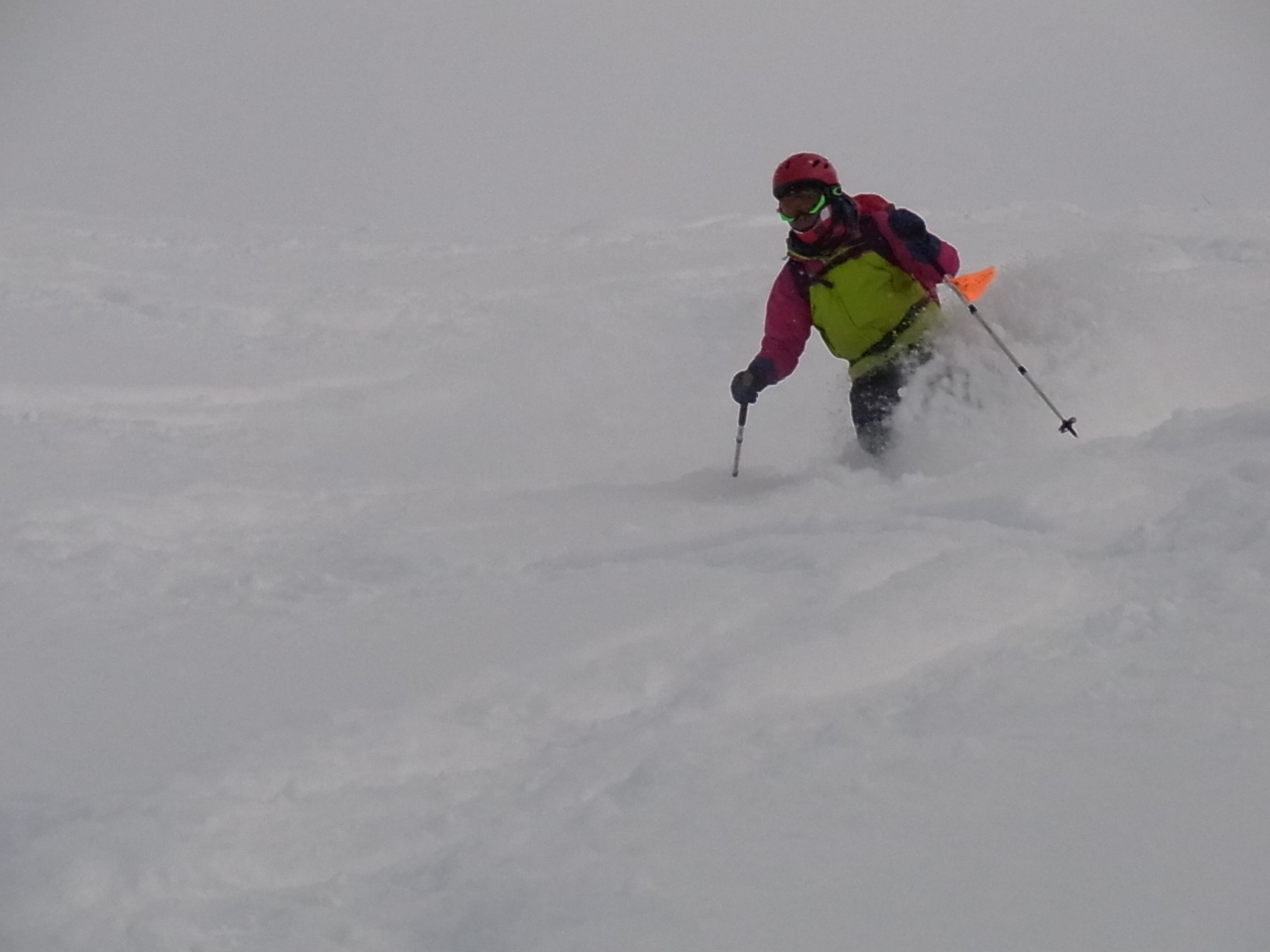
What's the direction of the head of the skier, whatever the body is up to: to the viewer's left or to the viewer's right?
to the viewer's left

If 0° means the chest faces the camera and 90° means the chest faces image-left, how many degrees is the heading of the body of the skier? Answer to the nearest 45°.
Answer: approximately 45°
